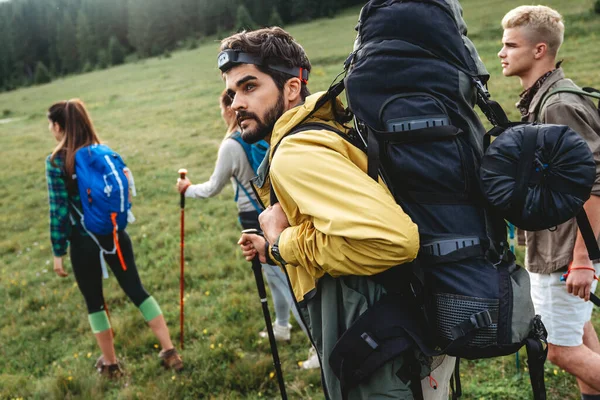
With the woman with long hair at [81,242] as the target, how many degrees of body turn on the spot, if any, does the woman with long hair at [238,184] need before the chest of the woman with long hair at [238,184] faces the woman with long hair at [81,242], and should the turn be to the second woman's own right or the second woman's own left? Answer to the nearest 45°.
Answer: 0° — they already face them

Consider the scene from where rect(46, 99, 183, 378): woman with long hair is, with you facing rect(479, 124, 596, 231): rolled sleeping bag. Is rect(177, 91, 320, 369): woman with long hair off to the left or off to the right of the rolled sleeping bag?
left

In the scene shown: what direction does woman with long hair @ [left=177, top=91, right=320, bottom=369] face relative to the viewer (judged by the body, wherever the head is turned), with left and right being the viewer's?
facing to the left of the viewer

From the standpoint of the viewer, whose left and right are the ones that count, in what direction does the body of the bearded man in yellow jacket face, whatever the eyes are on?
facing to the left of the viewer

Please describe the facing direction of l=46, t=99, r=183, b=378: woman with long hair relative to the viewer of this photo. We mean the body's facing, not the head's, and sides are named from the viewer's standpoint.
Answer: facing away from the viewer and to the left of the viewer

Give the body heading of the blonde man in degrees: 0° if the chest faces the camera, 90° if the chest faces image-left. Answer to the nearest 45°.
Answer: approximately 90°

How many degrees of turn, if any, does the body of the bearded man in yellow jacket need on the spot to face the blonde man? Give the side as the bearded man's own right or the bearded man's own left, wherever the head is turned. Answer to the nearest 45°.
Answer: approximately 135° to the bearded man's own right
